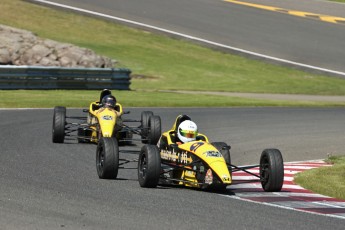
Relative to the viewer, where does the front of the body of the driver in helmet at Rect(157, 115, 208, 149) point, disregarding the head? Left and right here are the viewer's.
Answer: facing the viewer and to the right of the viewer

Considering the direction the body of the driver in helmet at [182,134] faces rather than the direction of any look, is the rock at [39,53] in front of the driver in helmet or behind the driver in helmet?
behind

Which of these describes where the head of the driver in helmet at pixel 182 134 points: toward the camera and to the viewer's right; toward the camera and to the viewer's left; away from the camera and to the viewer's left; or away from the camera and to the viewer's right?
toward the camera and to the viewer's right

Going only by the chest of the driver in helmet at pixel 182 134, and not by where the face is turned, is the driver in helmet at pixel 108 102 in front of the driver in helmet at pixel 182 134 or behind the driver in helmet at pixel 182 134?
behind

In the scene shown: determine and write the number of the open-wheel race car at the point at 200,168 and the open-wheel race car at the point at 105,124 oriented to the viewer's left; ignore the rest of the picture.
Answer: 0

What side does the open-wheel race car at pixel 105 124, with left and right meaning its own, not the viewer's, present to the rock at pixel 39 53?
back

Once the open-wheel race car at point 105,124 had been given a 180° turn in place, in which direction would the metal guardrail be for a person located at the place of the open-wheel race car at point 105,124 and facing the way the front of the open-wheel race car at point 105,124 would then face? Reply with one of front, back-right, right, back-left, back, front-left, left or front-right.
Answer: front

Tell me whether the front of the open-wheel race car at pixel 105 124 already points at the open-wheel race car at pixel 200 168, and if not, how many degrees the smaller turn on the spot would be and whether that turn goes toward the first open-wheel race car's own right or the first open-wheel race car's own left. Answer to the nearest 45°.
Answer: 0° — it already faces it

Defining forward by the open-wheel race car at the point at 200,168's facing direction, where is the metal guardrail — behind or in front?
behind
